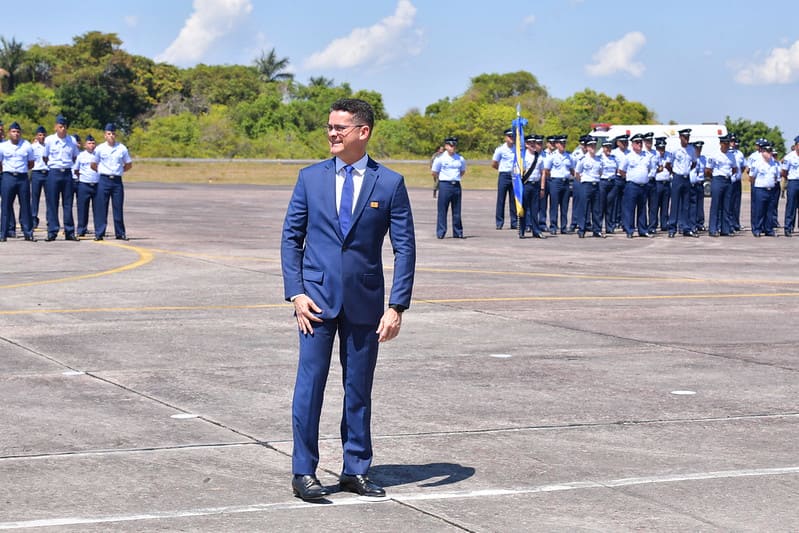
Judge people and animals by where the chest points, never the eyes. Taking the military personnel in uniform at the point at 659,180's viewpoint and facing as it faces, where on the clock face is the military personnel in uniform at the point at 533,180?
the military personnel in uniform at the point at 533,180 is roughly at 2 o'clock from the military personnel in uniform at the point at 659,180.

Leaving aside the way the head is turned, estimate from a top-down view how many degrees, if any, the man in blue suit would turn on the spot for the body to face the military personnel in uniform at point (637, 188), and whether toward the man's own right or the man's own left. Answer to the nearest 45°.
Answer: approximately 180°

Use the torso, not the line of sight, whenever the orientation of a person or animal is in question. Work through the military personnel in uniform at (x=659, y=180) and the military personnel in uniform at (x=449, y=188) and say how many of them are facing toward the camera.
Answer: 2

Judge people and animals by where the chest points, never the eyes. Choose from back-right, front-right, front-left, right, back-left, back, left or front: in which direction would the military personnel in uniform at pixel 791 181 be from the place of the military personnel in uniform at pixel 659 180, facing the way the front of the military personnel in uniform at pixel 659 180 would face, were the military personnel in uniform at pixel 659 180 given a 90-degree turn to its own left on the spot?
front

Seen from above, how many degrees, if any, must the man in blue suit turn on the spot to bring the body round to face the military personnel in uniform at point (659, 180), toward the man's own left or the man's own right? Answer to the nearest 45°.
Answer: approximately 180°

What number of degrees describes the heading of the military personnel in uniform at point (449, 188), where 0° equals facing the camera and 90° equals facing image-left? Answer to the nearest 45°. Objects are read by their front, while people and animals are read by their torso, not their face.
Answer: approximately 0°

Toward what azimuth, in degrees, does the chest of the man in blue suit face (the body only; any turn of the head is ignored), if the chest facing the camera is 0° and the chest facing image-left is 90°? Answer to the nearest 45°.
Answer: approximately 0°
